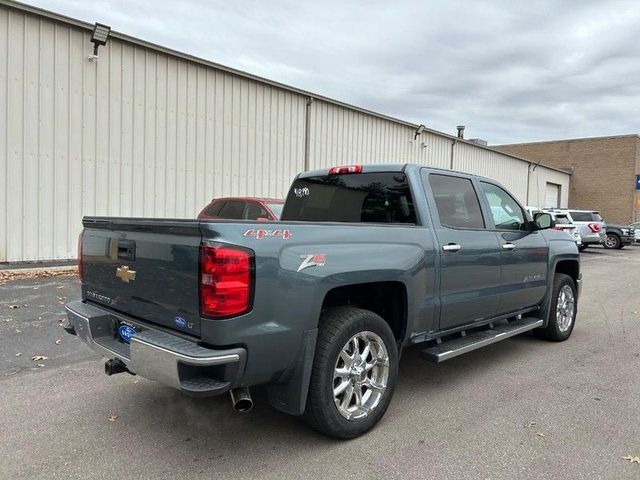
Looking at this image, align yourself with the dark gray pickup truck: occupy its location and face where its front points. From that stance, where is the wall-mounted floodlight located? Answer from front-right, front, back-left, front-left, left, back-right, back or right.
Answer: left

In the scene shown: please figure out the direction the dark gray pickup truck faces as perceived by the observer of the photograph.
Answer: facing away from the viewer and to the right of the viewer

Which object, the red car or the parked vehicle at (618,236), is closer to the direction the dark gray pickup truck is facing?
the parked vehicle

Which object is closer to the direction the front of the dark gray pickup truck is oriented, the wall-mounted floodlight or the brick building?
the brick building

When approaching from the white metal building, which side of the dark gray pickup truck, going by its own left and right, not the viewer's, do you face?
left

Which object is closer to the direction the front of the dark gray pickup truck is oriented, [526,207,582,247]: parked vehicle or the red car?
the parked vehicle

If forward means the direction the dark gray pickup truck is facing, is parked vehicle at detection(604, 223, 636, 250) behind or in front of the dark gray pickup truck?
in front

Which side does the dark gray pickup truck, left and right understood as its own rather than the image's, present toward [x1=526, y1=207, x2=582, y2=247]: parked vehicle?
front

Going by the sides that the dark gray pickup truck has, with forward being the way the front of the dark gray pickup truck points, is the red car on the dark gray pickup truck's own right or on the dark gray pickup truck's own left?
on the dark gray pickup truck's own left
